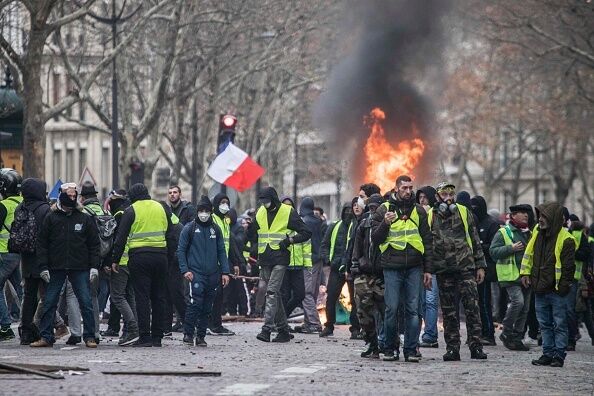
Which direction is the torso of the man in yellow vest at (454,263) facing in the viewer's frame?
toward the camera

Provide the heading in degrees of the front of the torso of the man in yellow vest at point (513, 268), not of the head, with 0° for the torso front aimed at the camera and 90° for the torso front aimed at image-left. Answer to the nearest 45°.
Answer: approximately 315°

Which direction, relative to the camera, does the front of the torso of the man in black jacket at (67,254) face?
toward the camera

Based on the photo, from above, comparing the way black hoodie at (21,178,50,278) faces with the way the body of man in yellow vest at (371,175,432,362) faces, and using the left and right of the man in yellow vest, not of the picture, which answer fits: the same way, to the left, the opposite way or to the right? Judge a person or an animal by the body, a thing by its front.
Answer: the opposite way

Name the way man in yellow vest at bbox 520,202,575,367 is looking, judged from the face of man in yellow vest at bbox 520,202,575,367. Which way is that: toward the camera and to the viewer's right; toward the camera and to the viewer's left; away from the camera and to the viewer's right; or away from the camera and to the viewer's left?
toward the camera and to the viewer's left

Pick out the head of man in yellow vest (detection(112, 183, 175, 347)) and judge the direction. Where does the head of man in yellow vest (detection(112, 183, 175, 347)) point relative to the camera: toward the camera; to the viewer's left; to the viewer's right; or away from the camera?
away from the camera

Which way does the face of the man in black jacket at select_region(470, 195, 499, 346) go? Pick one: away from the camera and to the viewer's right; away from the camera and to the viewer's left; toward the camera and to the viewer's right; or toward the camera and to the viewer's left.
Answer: toward the camera and to the viewer's left

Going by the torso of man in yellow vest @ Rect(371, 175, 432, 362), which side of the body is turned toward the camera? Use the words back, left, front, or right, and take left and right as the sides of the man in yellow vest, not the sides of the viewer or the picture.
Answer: front

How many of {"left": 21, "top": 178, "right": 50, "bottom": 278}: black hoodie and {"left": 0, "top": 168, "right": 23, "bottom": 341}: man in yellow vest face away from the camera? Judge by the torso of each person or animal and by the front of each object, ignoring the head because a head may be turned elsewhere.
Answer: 1
